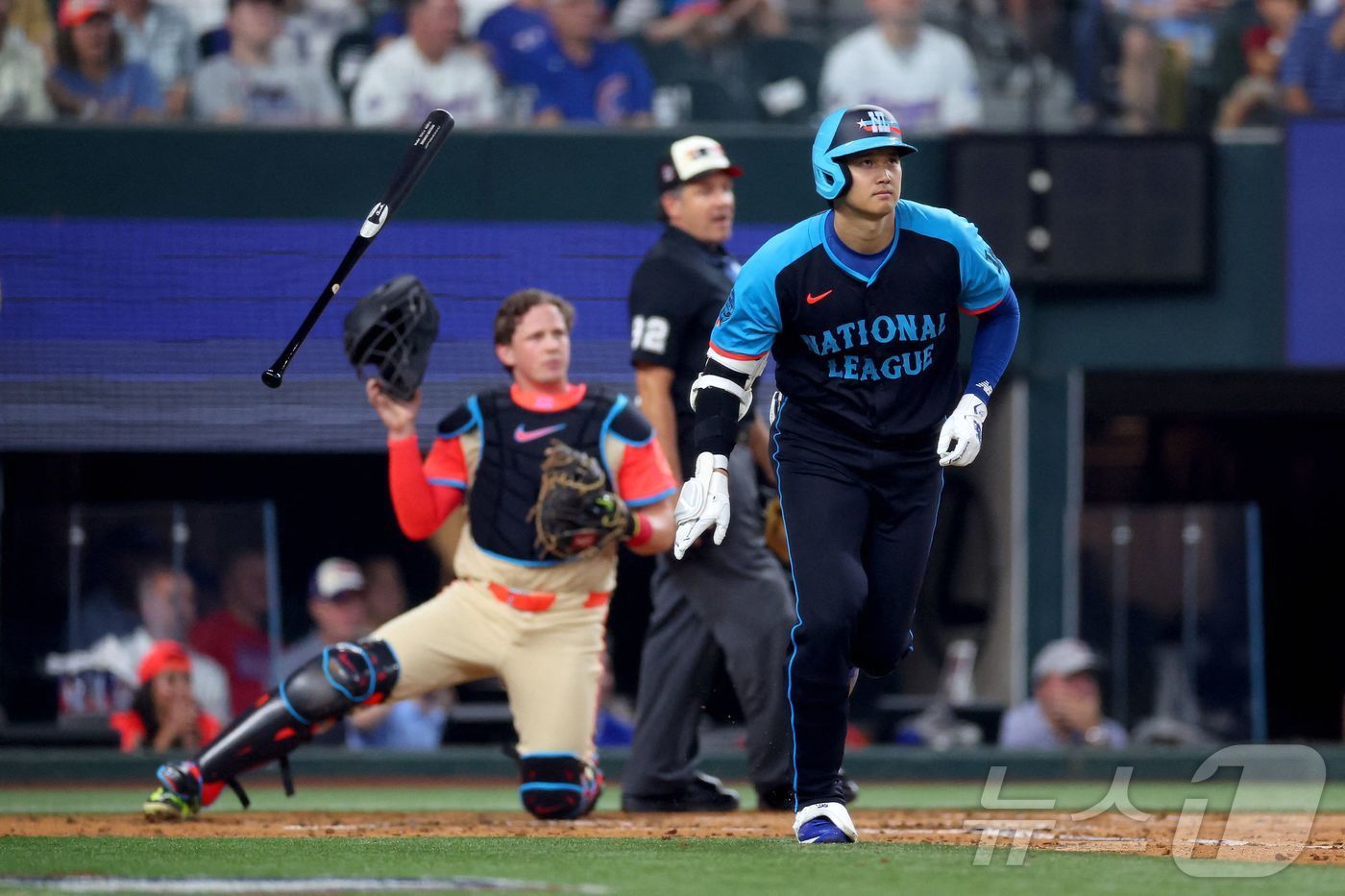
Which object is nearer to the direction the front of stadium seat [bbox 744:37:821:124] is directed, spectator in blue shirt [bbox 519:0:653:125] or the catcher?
the catcher

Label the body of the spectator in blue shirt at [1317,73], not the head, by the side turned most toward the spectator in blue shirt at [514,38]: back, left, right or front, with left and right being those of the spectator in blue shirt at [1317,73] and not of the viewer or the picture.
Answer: right

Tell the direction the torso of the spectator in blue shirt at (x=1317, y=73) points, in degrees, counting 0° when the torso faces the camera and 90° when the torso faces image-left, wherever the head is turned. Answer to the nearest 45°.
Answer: approximately 0°

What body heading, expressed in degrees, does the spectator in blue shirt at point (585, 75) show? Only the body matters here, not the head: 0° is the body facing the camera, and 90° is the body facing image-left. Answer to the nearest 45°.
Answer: approximately 0°

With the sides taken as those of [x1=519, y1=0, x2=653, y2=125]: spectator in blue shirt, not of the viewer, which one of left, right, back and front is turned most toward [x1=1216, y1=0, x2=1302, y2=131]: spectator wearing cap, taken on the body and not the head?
left

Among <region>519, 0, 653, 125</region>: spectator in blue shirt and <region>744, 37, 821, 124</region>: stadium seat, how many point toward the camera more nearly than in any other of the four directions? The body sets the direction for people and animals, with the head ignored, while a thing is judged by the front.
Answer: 2

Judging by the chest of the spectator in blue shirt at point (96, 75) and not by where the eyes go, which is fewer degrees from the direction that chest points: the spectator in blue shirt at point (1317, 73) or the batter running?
the batter running
